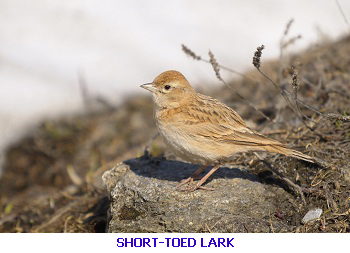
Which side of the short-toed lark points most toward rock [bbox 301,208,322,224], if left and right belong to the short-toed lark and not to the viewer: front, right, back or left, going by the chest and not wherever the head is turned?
back

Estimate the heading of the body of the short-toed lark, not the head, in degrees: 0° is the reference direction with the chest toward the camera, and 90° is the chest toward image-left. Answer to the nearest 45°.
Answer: approximately 90°
